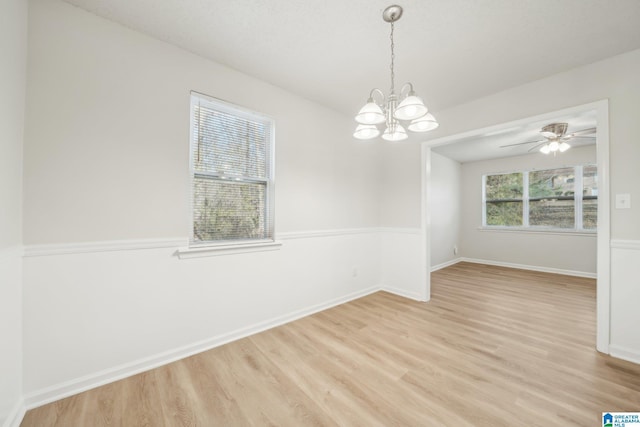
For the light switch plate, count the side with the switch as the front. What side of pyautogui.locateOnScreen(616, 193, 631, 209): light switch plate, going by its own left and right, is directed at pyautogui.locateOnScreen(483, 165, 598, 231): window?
back

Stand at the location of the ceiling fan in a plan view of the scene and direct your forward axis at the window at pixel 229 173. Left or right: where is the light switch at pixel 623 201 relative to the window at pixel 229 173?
left

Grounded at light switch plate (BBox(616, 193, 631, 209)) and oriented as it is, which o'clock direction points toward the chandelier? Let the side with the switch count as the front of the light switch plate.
The chandelier is roughly at 1 o'clock from the light switch plate.

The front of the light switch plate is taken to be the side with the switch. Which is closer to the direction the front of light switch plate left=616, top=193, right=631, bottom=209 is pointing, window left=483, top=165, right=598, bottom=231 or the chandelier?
the chandelier

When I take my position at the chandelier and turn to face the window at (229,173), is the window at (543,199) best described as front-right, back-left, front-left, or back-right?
back-right

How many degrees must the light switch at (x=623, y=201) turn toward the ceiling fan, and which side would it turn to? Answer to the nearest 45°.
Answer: approximately 180°

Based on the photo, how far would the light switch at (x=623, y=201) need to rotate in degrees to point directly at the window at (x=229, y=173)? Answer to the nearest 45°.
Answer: approximately 45° to its right

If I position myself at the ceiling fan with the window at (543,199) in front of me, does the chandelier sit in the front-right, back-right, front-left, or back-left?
back-left

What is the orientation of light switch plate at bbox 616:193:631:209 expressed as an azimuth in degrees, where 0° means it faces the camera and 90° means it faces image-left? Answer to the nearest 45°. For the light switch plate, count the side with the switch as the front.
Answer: approximately 0°
